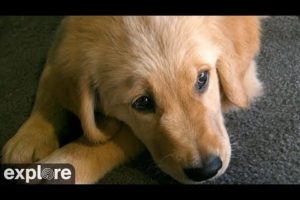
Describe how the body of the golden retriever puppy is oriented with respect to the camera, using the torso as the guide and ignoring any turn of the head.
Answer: toward the camera
